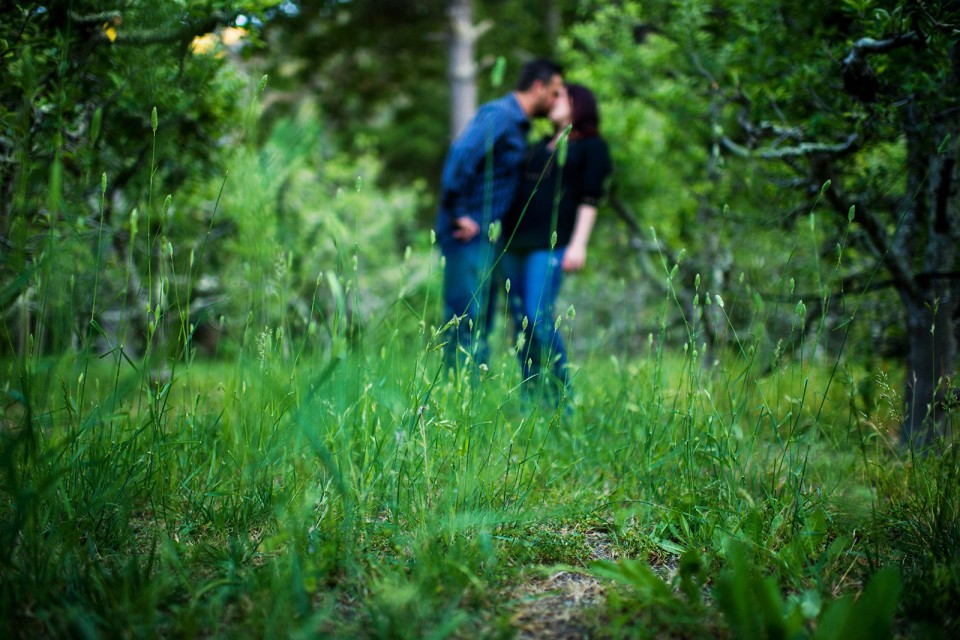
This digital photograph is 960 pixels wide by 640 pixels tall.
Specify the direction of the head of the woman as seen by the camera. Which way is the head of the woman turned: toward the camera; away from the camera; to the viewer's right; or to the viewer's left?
to the viewer's left

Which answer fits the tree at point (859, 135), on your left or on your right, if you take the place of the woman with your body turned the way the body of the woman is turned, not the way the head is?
on your left

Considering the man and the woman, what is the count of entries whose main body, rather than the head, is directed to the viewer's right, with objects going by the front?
1

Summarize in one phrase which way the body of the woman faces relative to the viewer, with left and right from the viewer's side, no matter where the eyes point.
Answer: facing the viewer and to the left of the viewer

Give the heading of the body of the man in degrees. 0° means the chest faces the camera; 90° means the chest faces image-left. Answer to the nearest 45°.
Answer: approximately 270°

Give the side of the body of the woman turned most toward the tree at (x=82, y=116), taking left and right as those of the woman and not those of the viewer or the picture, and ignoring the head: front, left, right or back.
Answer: front

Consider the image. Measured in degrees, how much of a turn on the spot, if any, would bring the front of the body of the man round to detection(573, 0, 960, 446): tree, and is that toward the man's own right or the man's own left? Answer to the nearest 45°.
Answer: approximately 45° to the man's own right
